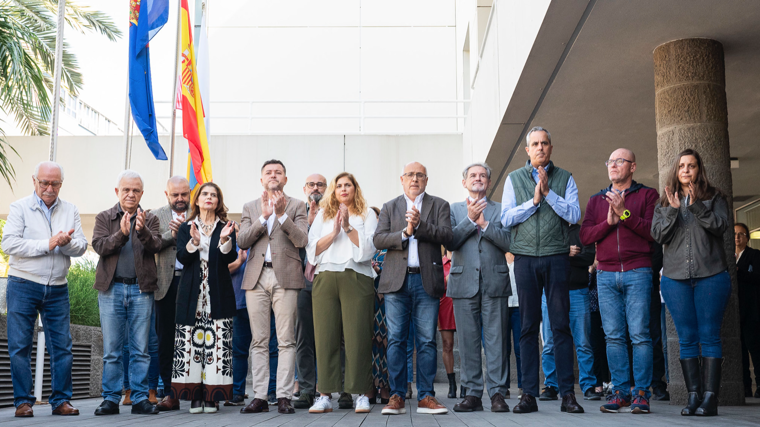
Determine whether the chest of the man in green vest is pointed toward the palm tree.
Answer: no

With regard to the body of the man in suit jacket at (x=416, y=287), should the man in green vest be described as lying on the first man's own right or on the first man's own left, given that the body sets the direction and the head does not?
on the first man's own left

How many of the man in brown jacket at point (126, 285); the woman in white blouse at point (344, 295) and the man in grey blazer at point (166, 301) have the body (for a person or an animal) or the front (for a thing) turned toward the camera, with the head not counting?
3

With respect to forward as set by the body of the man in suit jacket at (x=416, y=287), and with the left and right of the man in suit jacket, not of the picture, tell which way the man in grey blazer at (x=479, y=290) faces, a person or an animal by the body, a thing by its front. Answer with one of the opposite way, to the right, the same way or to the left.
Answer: the same way

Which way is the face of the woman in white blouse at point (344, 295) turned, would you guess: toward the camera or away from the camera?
toward the camera

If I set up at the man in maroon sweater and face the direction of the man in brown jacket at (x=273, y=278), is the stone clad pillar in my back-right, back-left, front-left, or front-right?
back-right

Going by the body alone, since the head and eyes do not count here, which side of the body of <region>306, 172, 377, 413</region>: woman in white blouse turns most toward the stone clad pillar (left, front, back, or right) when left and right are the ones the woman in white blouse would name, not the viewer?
left

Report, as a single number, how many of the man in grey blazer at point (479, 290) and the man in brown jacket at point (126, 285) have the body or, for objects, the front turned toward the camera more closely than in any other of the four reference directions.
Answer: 2

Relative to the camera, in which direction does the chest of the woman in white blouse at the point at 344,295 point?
toward the camera

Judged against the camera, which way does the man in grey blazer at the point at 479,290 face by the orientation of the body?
toward the camera

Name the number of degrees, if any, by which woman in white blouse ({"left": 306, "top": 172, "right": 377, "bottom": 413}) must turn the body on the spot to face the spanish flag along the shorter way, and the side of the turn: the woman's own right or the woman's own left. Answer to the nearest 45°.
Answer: approximately 135° to the woman's own right

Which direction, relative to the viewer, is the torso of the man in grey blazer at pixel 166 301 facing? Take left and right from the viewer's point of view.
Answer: facing the viewer

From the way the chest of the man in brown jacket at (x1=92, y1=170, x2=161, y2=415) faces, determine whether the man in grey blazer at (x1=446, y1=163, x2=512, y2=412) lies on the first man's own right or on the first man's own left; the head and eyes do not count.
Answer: on the first man's own left

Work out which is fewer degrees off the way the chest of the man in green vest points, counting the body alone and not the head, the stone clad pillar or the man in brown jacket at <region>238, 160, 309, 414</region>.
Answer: the man in brown jacket

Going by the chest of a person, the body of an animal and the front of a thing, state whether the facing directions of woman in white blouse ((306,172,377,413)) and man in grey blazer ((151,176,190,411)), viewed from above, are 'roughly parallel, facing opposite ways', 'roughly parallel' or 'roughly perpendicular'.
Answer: roughly parallel

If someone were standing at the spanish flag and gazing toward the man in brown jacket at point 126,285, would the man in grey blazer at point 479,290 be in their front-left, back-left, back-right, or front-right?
front-left

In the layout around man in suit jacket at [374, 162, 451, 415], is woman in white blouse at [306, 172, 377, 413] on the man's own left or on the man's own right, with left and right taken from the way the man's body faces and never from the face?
on the man's own right

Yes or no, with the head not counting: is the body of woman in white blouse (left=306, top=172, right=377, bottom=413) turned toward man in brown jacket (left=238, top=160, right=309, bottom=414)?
no

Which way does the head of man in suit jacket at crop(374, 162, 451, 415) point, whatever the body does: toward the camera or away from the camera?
toward the camera
